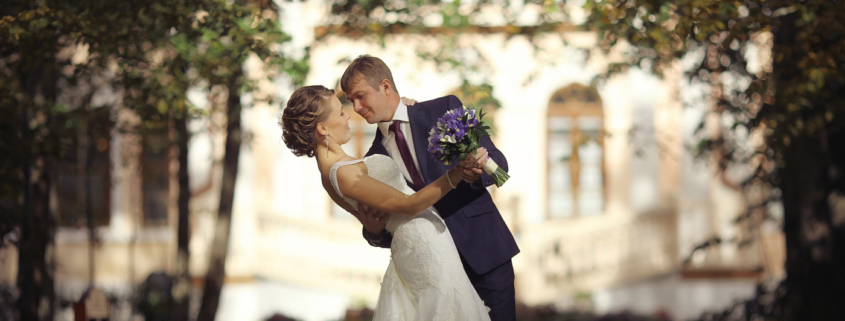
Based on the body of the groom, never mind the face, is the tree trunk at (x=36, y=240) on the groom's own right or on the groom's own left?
on the groom's own right

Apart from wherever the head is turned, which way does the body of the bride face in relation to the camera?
to the viewer's right

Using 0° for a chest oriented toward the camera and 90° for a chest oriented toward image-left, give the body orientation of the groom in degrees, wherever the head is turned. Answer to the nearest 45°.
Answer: approximately 45°

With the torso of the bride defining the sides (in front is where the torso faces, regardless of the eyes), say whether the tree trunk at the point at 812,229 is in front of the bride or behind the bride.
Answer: in front

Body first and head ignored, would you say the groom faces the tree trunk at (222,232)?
no

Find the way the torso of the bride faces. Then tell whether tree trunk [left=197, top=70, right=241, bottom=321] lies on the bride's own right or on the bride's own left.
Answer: on the bride's own left

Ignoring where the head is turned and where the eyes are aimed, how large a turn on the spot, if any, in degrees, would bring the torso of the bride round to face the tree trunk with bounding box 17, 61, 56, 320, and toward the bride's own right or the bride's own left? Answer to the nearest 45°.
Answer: approximately 135° to the bride's own left

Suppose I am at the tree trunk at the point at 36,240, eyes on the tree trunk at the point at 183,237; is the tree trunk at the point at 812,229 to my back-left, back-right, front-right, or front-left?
front-right

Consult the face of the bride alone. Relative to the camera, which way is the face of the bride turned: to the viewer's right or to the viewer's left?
to the viewer's right

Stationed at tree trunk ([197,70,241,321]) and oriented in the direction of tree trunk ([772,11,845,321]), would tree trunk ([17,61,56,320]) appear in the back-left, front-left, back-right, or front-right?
back-right
